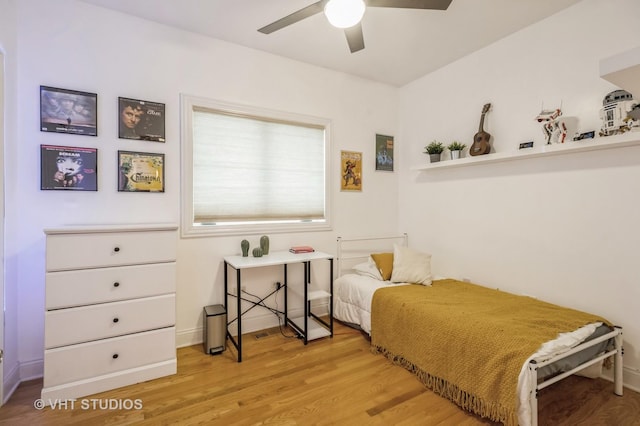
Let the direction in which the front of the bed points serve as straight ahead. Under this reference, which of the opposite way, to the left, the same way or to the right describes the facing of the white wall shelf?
to the right

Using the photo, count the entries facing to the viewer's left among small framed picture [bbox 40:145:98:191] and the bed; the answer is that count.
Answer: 0

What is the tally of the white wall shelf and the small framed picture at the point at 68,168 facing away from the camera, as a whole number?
0

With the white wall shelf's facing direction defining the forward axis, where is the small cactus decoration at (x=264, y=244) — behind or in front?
in front

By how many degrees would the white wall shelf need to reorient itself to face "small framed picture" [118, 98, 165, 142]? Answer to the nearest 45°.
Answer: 0° — it already faces it

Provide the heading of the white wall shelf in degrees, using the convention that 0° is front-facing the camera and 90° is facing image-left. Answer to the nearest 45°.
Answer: approximately 45°

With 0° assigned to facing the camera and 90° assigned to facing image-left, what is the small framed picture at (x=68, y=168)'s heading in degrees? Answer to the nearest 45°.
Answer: approximately 0°

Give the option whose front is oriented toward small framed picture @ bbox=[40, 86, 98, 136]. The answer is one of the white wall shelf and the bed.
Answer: the white wall shelf

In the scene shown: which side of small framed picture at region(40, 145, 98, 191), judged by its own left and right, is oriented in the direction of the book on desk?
left
